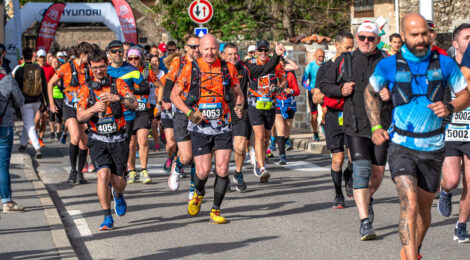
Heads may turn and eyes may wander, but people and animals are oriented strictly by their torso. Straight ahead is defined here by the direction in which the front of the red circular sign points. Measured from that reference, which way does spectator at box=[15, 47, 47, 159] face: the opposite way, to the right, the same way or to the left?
the opposite way

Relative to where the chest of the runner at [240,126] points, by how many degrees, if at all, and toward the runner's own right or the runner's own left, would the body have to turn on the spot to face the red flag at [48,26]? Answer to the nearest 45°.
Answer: approximately 180°

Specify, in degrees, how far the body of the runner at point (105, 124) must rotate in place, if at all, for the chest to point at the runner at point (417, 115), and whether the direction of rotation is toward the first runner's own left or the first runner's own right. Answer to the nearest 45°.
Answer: approximately 45° to the first runner's own left

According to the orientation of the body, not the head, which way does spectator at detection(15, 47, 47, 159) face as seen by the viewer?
away from the camera

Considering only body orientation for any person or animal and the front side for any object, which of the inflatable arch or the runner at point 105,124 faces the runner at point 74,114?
the inflatable arch
